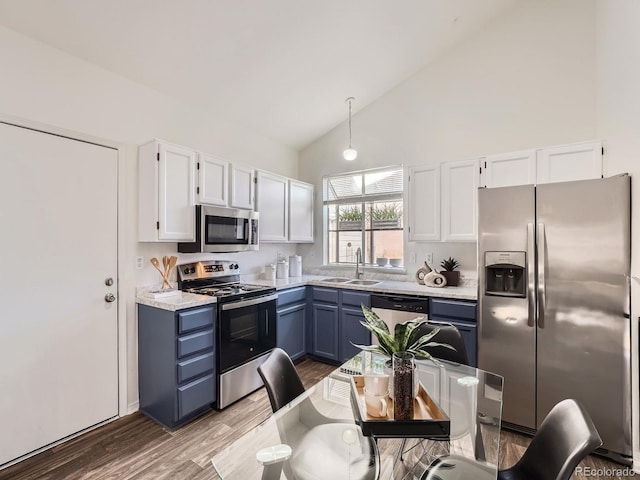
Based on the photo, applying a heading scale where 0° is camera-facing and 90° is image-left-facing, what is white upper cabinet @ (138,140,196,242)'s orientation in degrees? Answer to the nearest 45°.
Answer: approximately 315°

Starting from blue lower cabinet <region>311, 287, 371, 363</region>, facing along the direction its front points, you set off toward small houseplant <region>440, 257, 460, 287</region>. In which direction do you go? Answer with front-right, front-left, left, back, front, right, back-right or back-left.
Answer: back-left

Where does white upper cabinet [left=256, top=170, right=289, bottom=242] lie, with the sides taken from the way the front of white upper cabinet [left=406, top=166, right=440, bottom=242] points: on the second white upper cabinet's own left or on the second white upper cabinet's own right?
on the second white upper cabinet's own right

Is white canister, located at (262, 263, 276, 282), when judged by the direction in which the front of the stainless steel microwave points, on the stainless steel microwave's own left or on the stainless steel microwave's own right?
on the stainless steel microwave's own left

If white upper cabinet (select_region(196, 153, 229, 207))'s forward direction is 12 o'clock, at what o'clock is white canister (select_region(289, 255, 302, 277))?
The white canister is roughly at 9 o'clock from the white upper cabinet.

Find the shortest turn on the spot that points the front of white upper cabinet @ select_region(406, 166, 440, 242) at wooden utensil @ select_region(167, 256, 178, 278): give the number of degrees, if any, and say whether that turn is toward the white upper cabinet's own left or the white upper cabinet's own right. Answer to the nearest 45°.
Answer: approximately 45° to the white upper cabinet's own right

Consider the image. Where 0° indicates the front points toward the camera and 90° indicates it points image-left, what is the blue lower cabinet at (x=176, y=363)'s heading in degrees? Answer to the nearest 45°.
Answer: approximately 315°
